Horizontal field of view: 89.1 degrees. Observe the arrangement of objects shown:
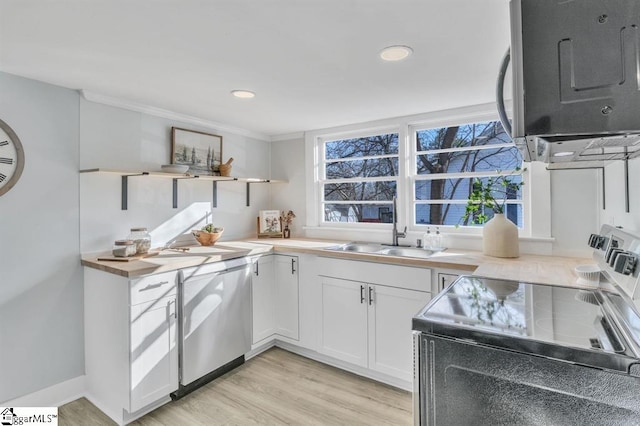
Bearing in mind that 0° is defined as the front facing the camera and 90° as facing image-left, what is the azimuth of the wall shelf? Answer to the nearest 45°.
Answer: approximately 315°

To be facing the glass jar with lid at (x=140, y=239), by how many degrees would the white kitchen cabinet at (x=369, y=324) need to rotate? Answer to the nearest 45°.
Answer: approximately 45° to its right

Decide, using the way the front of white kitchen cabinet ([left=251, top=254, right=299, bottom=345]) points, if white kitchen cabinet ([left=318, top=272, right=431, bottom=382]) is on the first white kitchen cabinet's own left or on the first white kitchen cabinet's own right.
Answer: on the first white kitchen cabinet's own left

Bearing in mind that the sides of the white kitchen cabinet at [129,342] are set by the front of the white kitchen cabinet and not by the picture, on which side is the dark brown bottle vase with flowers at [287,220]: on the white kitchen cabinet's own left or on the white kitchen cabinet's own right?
on the white kitchen cabinet's own left

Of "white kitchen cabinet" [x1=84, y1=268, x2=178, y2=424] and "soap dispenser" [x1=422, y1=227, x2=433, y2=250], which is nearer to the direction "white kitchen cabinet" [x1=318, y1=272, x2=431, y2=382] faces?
the white kitchen cabinet

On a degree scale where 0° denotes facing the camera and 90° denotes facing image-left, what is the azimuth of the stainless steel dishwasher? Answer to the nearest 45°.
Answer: approximately 315°
